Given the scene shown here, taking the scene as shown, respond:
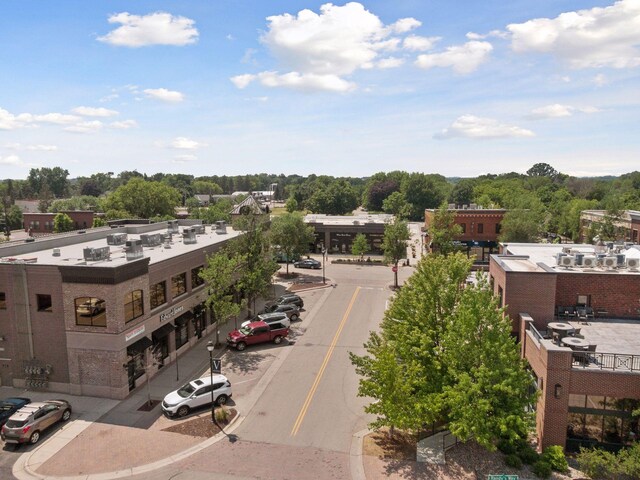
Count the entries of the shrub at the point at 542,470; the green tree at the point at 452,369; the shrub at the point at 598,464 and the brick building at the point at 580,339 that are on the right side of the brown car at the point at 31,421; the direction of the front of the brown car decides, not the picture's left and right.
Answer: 4

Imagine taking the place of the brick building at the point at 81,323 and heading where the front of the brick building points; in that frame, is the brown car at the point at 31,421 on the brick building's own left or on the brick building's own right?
on the brick building's own right

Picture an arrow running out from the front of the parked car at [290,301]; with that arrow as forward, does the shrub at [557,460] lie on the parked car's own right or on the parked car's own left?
on the parked car's own left

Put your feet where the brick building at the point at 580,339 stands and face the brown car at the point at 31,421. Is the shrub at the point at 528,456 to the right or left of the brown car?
left

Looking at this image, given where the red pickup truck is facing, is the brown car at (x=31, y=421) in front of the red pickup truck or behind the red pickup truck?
in front

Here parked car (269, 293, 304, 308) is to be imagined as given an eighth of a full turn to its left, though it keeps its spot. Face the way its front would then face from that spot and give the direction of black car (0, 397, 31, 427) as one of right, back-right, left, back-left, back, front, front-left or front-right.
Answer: front-right

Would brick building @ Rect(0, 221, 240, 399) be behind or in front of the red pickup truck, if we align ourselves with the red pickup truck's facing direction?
in front

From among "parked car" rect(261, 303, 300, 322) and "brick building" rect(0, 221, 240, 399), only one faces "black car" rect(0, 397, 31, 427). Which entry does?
the parked car

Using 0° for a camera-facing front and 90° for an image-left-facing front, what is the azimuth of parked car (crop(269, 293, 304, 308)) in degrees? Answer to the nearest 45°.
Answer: approximately 45°

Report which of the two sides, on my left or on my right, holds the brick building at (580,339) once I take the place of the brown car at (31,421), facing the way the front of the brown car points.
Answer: on my right

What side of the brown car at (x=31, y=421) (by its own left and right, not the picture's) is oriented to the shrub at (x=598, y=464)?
right

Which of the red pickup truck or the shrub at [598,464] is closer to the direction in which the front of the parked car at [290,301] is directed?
the red pickup truck
